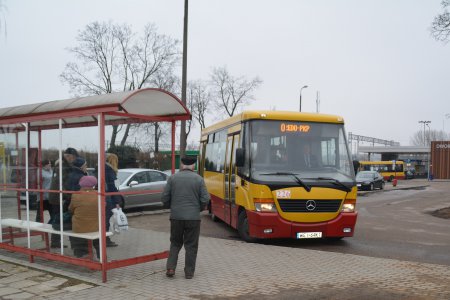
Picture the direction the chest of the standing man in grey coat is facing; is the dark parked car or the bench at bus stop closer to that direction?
the dark parked car

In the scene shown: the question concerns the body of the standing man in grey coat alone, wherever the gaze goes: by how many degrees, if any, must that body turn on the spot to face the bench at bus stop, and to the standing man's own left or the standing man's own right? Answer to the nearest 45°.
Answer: approximately 45° to the standing man's own left

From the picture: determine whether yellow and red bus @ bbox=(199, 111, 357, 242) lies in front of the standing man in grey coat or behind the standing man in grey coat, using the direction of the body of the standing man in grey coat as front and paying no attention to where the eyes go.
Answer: in front

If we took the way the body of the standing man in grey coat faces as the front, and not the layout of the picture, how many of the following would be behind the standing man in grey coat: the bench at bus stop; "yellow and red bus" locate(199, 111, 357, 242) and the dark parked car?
0

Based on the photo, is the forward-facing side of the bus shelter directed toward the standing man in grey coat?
no

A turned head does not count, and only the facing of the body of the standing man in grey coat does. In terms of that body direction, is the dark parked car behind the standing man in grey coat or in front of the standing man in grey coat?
in front

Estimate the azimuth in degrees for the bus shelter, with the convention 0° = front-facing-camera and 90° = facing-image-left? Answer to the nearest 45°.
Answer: approximately 225°

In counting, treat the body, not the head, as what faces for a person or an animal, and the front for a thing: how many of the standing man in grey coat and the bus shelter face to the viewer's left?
0

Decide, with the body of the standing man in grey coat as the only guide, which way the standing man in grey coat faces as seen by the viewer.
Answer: away from the camera

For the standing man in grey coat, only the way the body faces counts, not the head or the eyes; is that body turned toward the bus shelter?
no

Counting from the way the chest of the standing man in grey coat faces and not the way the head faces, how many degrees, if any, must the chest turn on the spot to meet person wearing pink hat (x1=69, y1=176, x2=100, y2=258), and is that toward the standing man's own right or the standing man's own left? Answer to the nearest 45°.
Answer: approximately 90° to the standing man's own left

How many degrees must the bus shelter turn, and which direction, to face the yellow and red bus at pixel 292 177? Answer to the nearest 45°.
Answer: approximately 45° to its right

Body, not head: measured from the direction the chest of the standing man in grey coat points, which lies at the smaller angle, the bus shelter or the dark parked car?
the dark parked car

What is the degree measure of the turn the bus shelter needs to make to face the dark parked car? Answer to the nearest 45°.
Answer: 0° — it already faces it
